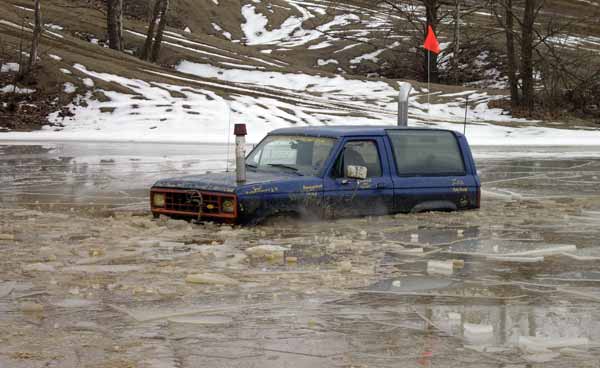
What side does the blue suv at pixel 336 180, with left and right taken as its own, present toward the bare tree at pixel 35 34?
right

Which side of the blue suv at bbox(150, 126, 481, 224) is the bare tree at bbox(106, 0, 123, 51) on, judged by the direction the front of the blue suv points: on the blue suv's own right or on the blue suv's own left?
on the blue suv's own right

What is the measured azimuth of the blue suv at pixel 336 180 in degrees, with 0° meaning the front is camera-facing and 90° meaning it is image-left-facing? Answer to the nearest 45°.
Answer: approximately 45°

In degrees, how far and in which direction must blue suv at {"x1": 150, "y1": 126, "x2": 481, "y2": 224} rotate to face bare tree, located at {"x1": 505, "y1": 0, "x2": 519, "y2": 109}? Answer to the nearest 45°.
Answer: approximately 135° to its right
